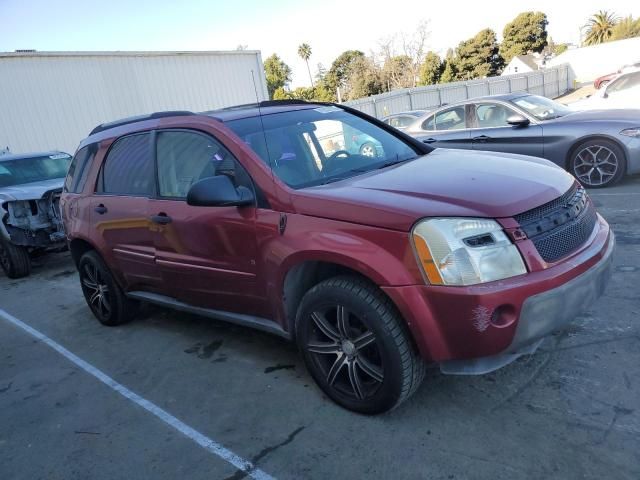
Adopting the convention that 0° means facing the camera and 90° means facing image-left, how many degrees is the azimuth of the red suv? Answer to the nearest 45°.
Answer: approximately 315°

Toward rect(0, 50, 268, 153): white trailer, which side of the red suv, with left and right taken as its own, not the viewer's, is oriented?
back

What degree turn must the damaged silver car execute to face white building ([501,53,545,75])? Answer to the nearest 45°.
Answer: approximately 90° to its left

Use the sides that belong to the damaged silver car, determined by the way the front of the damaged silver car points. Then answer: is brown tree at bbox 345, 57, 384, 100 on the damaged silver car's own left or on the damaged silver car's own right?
on the damaged silver car's own left

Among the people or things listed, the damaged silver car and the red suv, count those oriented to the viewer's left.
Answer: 0

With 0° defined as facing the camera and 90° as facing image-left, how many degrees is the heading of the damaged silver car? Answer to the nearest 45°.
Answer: approximately 315°

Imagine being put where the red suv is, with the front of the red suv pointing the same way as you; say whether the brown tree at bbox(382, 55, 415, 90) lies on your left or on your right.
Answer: on your left

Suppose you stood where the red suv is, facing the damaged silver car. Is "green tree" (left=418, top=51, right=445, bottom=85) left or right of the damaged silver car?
right
